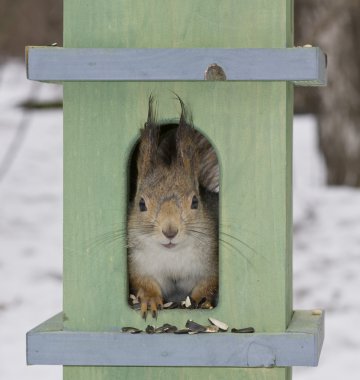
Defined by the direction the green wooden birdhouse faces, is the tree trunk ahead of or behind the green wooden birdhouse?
behind

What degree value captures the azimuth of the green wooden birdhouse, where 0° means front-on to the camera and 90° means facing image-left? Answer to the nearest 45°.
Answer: approximately 0°

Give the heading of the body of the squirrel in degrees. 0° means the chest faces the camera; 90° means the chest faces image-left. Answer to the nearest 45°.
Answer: approximately 0°
